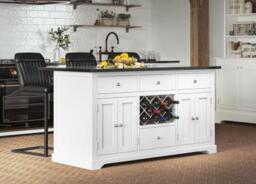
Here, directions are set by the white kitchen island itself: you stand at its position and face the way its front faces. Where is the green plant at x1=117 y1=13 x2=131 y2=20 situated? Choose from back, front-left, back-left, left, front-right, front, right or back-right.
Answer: back-left

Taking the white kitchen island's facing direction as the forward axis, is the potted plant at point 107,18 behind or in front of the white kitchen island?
behind

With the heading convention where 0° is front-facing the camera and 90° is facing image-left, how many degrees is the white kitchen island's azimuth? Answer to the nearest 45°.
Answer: approximately 315°

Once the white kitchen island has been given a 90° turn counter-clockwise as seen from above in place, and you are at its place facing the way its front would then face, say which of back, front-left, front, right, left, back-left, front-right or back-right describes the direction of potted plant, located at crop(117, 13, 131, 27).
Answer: front-left

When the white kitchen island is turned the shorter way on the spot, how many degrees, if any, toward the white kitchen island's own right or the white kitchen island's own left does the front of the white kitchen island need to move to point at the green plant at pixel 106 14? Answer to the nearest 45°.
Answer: approximately 135° to the white kitchen island's own left
